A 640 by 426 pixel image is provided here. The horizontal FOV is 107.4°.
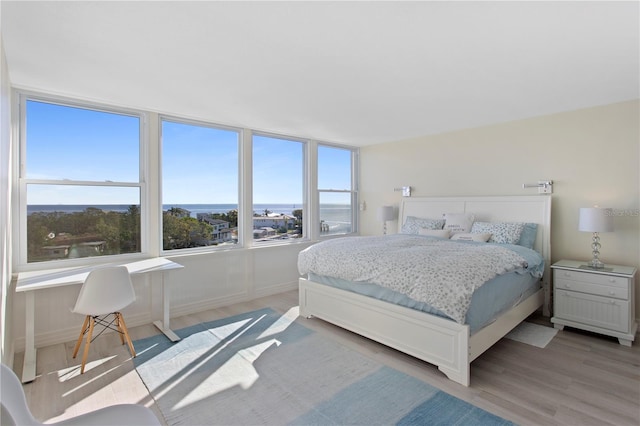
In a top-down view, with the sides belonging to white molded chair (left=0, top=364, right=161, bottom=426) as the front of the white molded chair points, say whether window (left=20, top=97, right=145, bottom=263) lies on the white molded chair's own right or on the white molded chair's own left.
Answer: on the white molded chair's own left

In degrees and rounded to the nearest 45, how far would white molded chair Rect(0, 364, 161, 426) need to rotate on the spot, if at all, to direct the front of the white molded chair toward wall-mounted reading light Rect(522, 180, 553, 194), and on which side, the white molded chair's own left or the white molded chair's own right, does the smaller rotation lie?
0° — it already faces it

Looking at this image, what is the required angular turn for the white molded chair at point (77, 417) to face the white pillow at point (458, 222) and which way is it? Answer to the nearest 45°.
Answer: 0° — it already faces it

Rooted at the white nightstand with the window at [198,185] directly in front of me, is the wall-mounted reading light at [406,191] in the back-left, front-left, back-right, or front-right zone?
front-right

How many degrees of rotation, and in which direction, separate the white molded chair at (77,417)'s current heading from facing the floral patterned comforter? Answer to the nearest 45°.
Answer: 0° — it already faces it

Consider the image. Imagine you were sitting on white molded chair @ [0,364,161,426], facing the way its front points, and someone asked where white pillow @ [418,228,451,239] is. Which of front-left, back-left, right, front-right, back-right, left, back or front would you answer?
front

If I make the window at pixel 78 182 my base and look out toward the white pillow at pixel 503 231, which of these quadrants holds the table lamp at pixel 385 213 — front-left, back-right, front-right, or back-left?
front-left

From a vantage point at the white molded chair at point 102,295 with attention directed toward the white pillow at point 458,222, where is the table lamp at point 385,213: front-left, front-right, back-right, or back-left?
front-left

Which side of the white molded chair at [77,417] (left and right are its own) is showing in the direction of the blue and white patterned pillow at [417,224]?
front

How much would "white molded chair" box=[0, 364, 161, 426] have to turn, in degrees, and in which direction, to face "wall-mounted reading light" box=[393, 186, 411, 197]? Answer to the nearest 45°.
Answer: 0° — it already faces it

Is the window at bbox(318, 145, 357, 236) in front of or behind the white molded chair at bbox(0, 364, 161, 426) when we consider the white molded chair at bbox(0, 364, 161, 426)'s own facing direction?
in front

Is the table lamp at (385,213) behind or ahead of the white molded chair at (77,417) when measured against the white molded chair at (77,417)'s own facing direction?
ahead
